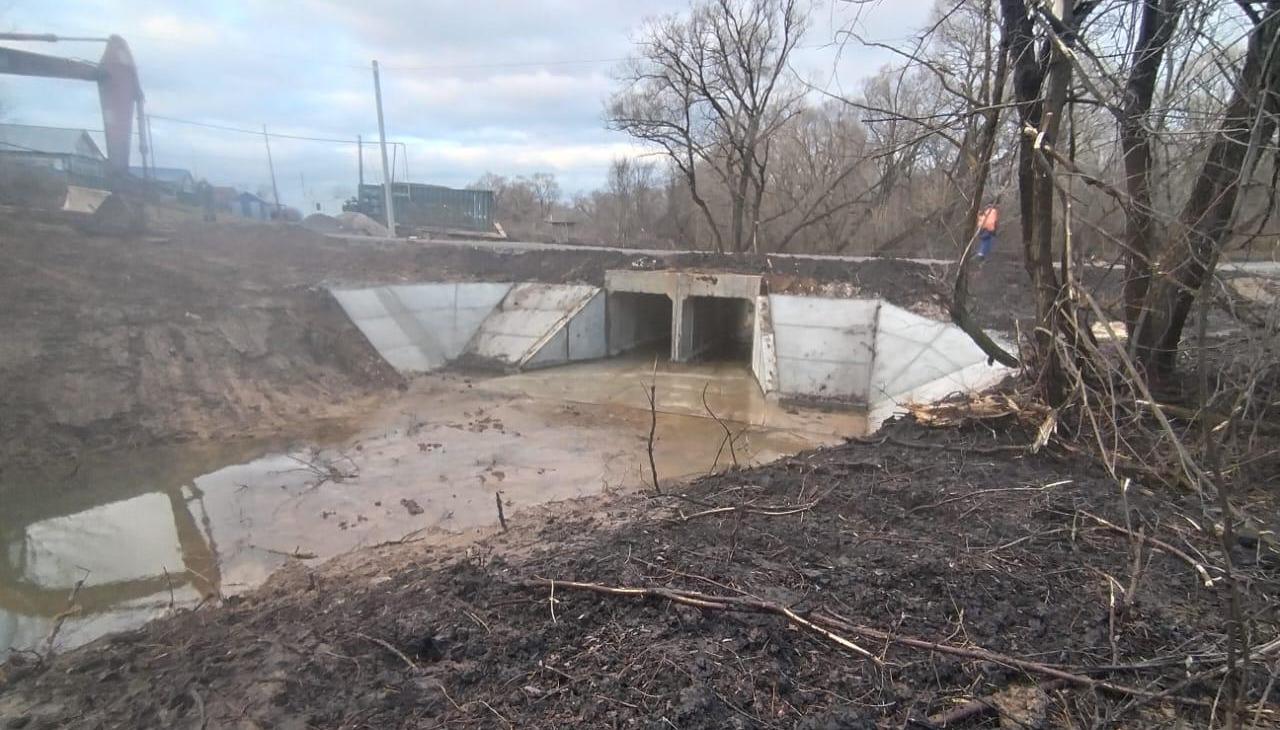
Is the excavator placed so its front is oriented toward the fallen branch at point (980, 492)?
no

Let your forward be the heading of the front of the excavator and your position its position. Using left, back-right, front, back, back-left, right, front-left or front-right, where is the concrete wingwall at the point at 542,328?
front-right

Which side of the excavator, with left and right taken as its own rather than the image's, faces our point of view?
right

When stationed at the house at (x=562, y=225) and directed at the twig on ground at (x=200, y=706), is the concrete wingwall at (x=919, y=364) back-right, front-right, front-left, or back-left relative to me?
front-left

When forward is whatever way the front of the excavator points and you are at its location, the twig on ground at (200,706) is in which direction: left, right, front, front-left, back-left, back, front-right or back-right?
right

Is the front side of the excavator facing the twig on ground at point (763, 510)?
no

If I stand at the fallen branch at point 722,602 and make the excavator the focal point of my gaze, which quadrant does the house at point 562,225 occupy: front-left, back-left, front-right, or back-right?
front-right

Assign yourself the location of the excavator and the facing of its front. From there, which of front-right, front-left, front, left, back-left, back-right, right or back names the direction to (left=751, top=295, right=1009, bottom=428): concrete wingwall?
front-right
